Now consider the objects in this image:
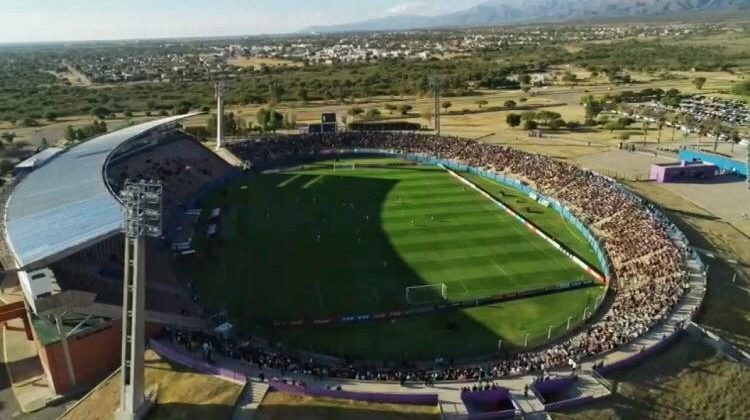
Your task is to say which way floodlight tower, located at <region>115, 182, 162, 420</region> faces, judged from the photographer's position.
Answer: facing away from the viewer and to the right of the viewer

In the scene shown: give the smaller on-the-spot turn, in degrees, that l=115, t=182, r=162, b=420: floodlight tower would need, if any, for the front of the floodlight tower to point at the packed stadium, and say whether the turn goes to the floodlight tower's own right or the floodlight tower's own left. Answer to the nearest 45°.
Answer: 0° — it already faces them

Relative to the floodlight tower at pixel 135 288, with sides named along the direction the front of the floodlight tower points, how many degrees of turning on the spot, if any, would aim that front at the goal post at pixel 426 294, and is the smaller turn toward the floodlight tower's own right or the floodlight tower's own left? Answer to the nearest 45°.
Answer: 0° — it already faces it
